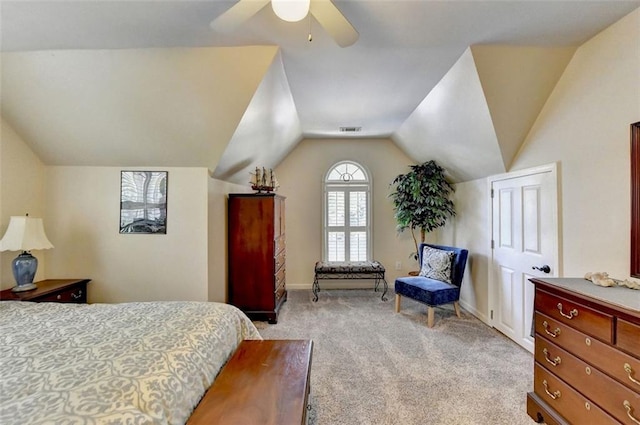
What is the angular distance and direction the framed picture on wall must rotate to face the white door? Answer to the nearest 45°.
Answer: approximately 45° to its left

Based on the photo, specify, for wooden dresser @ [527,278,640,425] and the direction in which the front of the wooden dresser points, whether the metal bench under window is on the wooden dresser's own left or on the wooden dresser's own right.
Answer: on the wooden dresser's own right

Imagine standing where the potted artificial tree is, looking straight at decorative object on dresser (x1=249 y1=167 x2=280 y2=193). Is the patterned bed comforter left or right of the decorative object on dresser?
left

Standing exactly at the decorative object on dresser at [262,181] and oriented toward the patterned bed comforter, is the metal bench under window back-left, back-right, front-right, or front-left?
back-left

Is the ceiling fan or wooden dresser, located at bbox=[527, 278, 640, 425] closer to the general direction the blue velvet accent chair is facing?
the ceiling fan

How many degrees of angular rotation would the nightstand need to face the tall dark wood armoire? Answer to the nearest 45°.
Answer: approximately 45° to its left

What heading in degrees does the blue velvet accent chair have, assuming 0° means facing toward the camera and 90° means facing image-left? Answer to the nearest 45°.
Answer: approximately 45°
